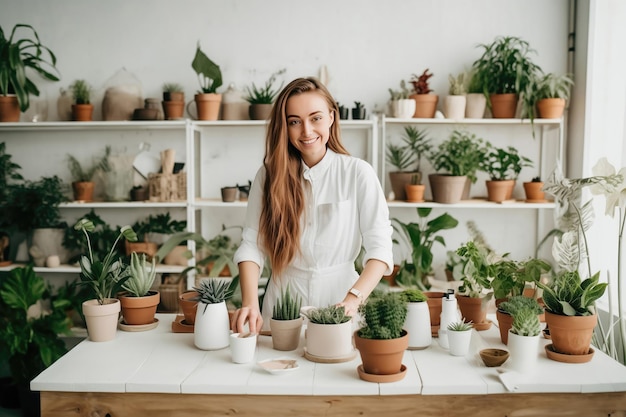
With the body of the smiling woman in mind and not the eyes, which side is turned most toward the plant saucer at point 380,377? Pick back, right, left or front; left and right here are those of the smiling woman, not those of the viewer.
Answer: front

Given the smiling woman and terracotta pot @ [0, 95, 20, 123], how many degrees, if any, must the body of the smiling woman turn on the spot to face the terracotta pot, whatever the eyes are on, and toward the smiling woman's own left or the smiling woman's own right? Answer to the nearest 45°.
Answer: approximately 135° to the smiling woman's own right

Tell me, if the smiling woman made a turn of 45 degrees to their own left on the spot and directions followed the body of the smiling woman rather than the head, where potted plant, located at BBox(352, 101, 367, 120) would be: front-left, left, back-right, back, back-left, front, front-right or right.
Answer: back-left

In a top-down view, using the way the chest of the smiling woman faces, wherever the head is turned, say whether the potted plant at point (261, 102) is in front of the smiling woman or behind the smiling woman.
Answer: behind

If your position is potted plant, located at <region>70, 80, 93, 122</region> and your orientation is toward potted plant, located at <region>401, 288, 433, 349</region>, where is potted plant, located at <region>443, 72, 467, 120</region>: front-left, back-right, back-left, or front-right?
front-left

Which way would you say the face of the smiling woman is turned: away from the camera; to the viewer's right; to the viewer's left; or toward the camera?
toward the camera

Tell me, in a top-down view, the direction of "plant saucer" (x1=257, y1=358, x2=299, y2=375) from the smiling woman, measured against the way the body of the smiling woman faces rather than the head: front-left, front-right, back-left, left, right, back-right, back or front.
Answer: front

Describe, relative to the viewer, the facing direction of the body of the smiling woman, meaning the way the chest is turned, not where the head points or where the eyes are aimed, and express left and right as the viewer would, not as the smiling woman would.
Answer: facing the viewer

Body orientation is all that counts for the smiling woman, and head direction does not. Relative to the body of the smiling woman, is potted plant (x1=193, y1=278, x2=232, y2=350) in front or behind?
in front

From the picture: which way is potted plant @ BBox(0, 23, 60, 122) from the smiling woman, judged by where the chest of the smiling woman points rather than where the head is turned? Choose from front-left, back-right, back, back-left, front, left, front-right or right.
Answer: back-right

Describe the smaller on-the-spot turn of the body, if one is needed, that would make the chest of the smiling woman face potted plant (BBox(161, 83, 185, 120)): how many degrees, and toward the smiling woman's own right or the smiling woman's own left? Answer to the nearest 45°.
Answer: approximately 135° to the smiling woman's own right

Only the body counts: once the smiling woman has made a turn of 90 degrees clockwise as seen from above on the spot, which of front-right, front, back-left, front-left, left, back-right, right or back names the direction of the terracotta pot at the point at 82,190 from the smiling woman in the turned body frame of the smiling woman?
front-right

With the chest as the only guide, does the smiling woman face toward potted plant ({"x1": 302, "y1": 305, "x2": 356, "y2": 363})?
yes

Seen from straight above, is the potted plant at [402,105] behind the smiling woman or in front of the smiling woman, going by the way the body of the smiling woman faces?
behind

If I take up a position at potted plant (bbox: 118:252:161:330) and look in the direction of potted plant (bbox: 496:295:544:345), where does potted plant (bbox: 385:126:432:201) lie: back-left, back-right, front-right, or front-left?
front-left

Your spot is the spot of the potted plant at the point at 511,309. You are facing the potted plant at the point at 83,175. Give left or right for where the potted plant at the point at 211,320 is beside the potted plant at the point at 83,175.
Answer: left

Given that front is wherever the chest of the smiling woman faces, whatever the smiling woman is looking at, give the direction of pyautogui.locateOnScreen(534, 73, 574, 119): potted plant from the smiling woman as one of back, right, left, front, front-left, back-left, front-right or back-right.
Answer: back-left
